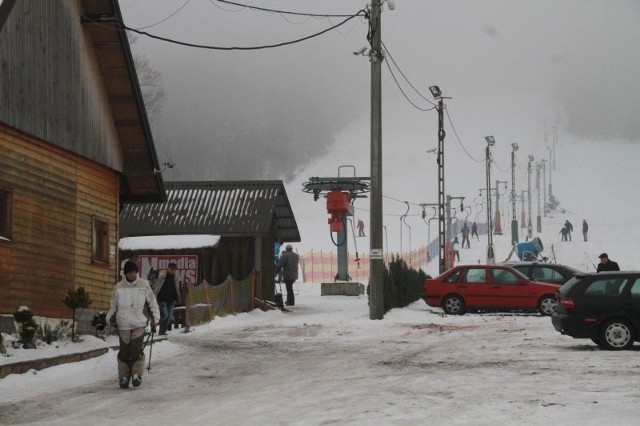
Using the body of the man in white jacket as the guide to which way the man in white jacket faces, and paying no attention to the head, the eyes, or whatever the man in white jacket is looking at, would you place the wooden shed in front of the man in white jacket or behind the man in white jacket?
behind

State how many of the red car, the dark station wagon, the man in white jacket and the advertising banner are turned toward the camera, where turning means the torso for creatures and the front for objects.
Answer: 2

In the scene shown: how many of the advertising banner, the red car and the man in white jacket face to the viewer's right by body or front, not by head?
1

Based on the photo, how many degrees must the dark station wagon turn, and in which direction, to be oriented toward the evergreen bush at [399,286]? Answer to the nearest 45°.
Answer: approximately 135° to its left

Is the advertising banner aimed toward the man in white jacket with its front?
yes

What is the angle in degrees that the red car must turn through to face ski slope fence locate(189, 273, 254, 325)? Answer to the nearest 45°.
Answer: approximately 180°

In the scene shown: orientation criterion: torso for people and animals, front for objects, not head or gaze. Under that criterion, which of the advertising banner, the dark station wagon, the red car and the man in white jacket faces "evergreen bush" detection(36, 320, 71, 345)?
the advertising banner

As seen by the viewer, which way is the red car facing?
to the viewer's right

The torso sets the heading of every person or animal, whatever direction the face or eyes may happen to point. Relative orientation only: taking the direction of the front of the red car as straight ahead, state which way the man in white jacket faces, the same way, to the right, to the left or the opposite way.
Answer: to the right

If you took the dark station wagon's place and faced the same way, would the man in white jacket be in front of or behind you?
behind

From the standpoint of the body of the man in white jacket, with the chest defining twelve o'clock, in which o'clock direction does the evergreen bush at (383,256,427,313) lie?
The evergreen bush is roughly at 7 o'clock from the man in white jacket.
